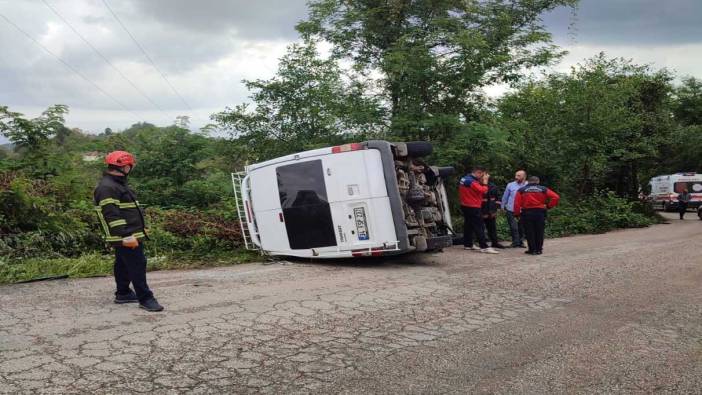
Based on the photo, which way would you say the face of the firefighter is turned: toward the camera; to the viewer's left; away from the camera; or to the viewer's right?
to the viewer's right

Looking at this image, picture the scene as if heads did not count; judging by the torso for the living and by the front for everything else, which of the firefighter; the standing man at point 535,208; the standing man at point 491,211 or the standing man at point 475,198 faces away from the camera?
the standing man at point 535,208

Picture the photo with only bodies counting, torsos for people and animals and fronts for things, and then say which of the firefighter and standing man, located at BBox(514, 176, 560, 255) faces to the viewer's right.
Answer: the firefighter

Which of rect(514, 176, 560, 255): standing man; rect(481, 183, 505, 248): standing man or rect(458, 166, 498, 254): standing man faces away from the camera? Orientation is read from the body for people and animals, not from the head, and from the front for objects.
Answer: rect(514, 176, 560, 255): standing man

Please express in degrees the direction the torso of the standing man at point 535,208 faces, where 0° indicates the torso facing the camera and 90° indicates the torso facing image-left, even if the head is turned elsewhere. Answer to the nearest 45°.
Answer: approximately 180°
